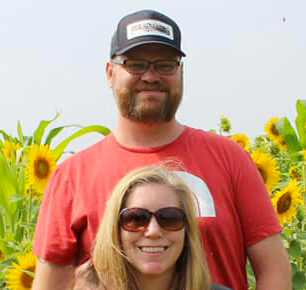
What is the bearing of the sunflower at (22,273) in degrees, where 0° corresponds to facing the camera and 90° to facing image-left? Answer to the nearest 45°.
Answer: approximately 315°

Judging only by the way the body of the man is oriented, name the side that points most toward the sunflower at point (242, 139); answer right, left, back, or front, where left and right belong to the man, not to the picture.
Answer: back

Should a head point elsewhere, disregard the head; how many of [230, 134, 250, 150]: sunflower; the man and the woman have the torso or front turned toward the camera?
3

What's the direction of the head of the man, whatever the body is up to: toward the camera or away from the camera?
toward the camera

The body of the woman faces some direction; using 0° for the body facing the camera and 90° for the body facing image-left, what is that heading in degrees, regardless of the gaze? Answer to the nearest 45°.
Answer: approximately 0°

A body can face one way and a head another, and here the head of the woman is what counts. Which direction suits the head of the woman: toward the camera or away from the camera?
toward the camera

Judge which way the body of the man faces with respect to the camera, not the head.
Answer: toward the camera

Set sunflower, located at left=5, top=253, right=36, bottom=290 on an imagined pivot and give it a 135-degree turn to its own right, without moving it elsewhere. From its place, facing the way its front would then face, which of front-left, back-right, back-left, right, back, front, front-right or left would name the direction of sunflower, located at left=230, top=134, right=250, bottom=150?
back-right

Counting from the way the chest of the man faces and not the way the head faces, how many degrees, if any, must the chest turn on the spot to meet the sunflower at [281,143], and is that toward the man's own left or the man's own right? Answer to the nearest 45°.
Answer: approximately 180°

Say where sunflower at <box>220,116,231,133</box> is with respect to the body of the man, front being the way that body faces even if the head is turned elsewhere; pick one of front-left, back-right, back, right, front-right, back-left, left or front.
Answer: back

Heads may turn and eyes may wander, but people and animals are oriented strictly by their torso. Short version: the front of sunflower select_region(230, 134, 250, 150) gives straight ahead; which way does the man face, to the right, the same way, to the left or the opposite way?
the same way

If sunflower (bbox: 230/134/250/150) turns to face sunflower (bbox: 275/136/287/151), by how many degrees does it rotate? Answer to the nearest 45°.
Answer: approximately 135° to its left

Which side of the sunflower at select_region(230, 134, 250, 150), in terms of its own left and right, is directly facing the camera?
front

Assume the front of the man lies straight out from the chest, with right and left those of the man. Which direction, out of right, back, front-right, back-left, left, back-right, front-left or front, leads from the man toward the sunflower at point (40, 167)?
back-right

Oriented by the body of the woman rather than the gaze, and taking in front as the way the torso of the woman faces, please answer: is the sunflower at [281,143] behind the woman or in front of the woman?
behind

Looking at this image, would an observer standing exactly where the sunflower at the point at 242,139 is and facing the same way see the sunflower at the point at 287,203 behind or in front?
in front
